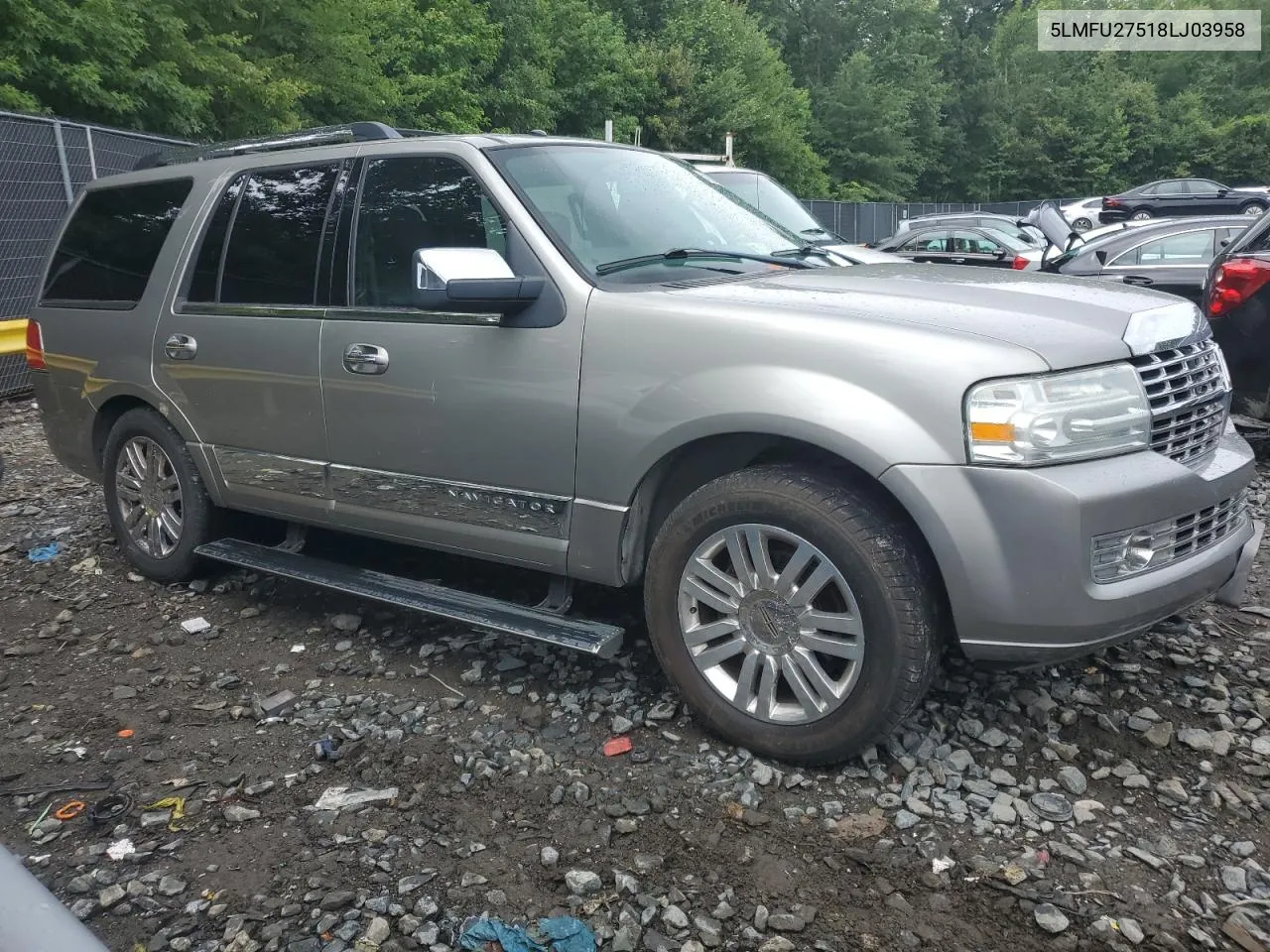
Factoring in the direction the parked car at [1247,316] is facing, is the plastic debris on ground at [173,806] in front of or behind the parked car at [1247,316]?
behind

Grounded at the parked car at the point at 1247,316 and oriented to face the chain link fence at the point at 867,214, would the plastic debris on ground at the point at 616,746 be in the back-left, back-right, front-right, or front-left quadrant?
back-left

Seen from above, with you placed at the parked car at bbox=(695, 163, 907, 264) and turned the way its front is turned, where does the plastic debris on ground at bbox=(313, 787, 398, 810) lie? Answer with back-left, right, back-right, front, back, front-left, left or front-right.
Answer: front-right

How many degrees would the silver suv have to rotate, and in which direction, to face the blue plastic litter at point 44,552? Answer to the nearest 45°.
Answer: approximately 180°

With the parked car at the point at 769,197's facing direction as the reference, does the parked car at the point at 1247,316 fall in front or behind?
in front

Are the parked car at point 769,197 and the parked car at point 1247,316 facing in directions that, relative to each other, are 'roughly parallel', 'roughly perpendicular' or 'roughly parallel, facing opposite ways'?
roughly perpendicular

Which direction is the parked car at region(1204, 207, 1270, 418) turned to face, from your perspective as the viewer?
facing away from the viewer and to the right of the viewer

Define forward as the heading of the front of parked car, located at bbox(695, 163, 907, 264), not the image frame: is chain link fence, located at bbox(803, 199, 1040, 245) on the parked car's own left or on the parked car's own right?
on the parked car's own left

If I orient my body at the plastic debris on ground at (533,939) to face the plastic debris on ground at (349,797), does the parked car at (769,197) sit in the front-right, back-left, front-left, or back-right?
front-right

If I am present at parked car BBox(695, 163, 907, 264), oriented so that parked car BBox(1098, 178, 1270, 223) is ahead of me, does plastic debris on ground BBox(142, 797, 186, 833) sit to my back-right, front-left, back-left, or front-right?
back-right

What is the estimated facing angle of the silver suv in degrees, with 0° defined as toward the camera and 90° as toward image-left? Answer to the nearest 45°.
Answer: approximately 315°

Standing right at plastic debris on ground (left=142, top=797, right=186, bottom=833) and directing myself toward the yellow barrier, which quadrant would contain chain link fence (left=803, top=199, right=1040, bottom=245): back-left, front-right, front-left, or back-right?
front-right
